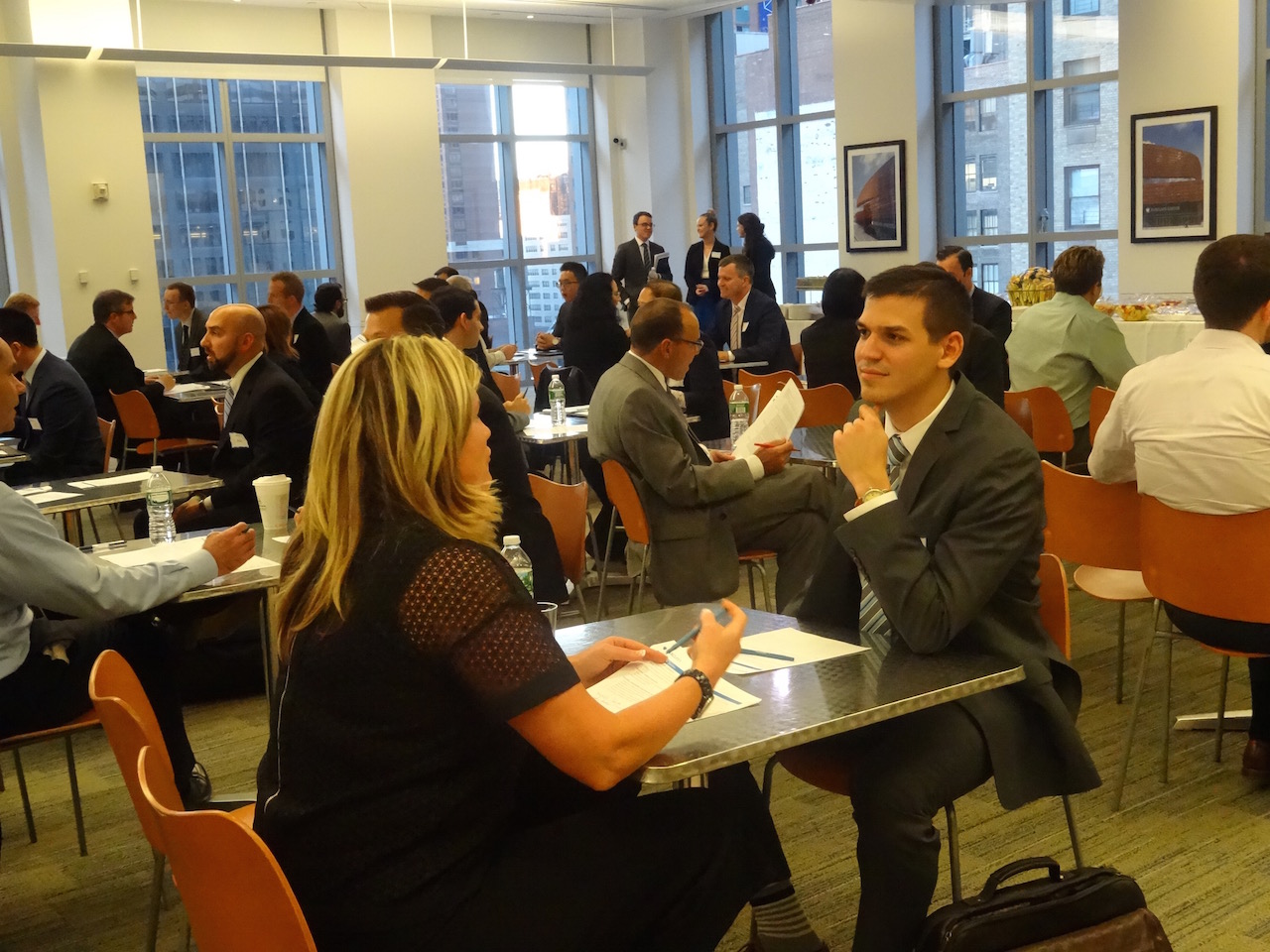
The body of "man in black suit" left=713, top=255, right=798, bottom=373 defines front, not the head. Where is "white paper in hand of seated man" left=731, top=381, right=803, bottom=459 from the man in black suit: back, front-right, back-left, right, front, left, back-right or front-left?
front-left

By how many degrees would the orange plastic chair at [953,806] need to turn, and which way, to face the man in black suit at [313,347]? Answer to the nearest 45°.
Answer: approximately 90° to its right

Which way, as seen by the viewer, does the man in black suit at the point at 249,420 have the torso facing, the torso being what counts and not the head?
to the viewer's left

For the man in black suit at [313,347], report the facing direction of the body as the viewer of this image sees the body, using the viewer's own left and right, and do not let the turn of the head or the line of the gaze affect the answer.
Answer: facing to the left of the viewer

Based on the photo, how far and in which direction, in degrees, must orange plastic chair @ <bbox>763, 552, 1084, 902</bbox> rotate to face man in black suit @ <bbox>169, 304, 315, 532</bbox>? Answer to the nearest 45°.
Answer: approximately 90° to its right

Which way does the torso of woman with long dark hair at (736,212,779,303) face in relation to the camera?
to the viewer's left

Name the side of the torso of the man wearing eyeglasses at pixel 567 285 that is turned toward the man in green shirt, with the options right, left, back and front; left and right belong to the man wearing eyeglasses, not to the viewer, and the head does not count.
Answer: left

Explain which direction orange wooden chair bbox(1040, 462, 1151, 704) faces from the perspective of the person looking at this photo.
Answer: facing away from the viewer and to the right of the viewer

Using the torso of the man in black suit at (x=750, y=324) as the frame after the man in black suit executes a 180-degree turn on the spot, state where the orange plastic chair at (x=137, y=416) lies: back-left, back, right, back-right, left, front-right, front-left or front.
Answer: back-left

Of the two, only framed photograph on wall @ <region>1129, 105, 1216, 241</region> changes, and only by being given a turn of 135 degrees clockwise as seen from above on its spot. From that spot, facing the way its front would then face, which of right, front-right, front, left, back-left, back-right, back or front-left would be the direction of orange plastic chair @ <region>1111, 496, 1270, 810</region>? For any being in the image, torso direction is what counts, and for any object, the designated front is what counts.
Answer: back

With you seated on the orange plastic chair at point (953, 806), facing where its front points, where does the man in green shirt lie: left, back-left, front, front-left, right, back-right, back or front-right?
back-right

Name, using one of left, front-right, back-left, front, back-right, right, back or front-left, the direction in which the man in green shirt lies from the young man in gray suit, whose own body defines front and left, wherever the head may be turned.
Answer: back-right

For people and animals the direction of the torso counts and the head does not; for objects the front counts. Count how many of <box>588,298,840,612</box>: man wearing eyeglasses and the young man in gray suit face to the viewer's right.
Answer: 1

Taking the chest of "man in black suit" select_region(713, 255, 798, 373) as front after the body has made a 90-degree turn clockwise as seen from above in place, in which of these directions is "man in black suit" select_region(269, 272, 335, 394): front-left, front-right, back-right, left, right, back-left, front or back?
front-left

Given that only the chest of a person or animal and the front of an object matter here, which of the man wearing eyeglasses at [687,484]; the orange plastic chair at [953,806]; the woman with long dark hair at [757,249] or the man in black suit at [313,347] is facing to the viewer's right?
the man wearing eyeglasses

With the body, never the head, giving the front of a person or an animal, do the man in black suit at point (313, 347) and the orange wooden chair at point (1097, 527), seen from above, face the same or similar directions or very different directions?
very different directions
